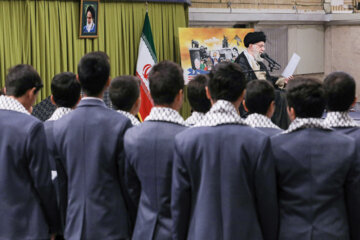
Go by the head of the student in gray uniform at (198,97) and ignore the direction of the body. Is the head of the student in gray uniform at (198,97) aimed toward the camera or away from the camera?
away from the camera

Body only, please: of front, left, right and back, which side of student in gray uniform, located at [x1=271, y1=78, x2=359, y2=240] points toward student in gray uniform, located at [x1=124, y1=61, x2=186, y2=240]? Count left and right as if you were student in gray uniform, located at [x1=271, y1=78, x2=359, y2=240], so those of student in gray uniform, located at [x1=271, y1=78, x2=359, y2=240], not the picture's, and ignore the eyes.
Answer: left

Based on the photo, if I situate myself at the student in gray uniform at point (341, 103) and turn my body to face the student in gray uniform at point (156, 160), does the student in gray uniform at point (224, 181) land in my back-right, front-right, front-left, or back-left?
front-left

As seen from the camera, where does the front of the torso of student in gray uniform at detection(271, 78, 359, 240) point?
away from the camera

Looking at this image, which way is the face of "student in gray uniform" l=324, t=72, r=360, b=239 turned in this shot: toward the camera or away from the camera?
away from the camera

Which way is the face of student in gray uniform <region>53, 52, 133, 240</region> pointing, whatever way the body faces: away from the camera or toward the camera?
away from the camera

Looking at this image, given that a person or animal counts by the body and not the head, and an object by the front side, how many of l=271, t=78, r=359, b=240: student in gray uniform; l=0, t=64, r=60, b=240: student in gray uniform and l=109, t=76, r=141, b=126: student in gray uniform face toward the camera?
0

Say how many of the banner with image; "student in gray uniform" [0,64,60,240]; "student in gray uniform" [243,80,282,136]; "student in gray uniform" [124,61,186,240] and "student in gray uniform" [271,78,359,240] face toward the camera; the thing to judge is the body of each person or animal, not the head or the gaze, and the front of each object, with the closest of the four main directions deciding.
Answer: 1

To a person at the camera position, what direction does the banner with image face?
facing the viewer

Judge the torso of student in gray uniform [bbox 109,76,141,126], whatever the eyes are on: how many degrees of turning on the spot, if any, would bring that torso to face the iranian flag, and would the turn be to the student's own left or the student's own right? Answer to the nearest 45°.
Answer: approximately 45° to the student's own left

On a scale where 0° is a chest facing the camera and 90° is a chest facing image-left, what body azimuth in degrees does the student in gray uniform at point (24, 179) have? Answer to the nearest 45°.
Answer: approximately 225°

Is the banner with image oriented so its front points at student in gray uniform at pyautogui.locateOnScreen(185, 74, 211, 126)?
yes

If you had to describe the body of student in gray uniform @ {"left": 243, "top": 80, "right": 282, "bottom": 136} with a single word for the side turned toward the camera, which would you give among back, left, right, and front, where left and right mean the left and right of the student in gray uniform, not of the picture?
back

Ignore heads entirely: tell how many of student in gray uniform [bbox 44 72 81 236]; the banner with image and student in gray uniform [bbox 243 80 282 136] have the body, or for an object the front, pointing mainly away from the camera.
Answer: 2

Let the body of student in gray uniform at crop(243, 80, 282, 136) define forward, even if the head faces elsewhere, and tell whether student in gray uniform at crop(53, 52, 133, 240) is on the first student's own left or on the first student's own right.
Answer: on the first student's own left

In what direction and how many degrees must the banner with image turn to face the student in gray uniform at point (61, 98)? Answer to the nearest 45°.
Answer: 0° — it already faces them

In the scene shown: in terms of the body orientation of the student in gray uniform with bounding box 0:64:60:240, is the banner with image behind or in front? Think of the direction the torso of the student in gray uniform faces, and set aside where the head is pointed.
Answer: in front

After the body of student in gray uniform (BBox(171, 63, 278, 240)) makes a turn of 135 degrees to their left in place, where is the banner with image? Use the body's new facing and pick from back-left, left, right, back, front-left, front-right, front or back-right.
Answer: back-right

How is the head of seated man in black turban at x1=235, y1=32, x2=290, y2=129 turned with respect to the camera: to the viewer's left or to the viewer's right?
to the viewer's right
